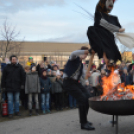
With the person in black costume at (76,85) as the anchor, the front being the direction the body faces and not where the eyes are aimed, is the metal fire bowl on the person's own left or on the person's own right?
on the person's own right

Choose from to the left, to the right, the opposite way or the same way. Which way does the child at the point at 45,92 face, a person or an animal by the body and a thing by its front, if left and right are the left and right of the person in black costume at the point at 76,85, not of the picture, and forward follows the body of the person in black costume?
to the right

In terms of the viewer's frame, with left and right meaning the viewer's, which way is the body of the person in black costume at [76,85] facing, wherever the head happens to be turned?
facing to the right of the viewer

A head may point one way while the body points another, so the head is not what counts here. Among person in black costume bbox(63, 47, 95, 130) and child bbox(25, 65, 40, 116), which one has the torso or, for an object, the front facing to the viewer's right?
the person in black costume

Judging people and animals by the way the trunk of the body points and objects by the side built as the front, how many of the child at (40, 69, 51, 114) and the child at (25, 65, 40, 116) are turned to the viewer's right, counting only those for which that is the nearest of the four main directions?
0

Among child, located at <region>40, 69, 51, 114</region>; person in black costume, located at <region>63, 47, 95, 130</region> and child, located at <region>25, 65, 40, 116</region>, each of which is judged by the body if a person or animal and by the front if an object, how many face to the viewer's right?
1

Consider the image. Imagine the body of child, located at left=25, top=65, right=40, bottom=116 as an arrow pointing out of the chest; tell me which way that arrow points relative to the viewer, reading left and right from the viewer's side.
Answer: facing the viewer

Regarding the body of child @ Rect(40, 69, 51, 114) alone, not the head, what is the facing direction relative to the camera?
toward the camera

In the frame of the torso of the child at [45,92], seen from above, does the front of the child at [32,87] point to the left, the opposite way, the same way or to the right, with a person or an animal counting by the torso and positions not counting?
the same way

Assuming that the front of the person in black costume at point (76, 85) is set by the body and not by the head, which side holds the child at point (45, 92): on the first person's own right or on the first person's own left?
on the first person's own left

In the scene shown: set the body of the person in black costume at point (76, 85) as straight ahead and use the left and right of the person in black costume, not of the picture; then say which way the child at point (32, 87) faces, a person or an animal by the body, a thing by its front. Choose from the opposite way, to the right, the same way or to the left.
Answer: to the right
